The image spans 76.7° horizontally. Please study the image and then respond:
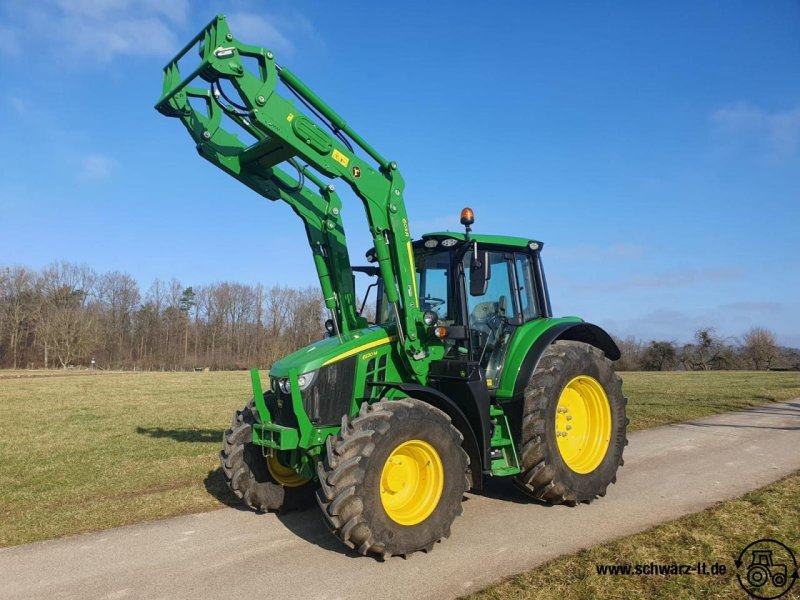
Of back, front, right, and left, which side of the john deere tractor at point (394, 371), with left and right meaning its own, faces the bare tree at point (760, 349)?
back

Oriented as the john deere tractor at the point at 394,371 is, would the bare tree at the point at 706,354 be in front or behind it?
behind

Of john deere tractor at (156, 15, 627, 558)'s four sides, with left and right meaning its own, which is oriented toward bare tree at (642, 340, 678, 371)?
back

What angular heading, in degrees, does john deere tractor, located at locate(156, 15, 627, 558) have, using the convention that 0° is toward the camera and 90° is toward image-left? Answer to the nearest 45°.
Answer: approximately 45°
